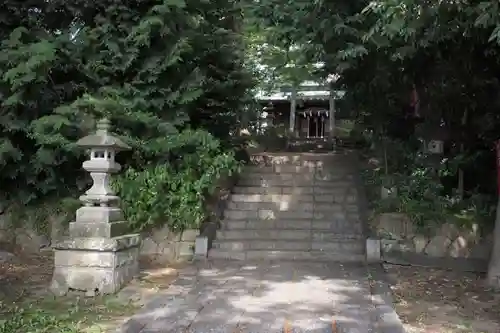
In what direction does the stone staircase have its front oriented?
toward the camera

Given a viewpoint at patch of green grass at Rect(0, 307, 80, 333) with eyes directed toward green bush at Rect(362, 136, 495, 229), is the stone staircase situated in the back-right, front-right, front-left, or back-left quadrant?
front-left

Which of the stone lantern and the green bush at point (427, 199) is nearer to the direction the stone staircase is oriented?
the stone lantern

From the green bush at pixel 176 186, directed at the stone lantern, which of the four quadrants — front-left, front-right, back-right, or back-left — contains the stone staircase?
back-left

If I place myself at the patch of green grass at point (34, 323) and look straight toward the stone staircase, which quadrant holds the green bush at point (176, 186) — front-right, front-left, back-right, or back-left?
front-left

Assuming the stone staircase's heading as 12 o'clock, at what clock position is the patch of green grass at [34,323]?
The patch of green grass is roughly at 1 o'clock from the stone staircase.

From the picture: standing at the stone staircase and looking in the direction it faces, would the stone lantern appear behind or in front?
in front

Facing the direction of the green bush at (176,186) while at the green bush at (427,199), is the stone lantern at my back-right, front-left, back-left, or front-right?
front-left

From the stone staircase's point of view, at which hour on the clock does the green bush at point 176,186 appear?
The green bush is roughly at 2 o'clock from the stone staircase.

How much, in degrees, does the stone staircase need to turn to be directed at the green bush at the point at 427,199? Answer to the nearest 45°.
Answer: approximately 45° to its left
